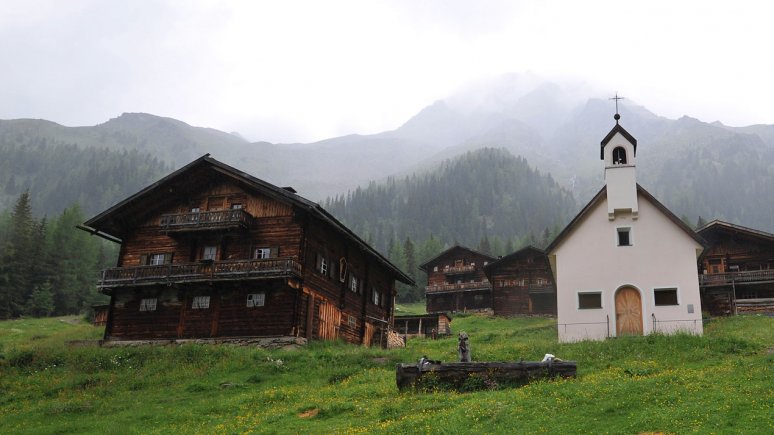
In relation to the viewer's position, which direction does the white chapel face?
facing the viewer

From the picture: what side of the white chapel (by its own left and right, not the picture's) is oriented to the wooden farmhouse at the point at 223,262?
right

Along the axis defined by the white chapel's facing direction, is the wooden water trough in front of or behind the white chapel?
in front

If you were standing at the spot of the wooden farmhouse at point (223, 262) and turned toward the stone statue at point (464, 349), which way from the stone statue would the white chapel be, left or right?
left

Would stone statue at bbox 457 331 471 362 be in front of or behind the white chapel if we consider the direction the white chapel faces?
in front

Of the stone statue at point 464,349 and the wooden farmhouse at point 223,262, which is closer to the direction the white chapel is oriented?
the stone statue
